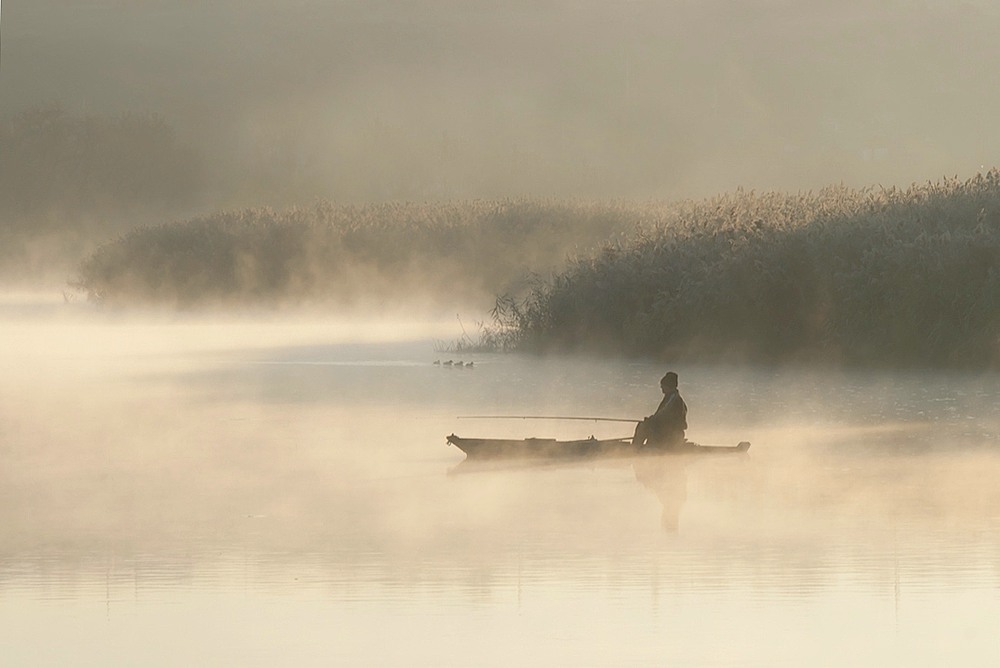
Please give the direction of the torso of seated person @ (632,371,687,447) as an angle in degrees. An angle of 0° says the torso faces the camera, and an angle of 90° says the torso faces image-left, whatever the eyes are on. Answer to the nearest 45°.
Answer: approximately 90°

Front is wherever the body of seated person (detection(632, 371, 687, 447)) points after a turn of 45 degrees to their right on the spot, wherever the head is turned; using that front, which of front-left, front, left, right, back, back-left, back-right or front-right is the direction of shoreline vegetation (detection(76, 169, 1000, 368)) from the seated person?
front-right

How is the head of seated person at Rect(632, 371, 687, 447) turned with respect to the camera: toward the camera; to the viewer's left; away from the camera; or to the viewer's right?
to the viewer's left

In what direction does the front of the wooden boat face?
to the viewer's left

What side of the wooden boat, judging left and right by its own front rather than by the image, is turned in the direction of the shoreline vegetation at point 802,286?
right
